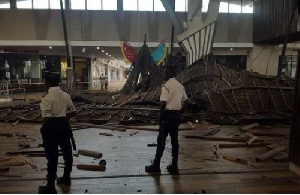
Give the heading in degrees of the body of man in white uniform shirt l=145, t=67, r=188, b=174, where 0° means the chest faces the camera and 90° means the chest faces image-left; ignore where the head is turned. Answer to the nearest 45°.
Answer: approximately 135°

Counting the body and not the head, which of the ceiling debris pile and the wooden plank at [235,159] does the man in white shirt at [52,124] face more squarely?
the ceiling debris pile

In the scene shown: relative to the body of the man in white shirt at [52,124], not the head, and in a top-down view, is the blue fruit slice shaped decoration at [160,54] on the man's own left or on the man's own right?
on the man's own right

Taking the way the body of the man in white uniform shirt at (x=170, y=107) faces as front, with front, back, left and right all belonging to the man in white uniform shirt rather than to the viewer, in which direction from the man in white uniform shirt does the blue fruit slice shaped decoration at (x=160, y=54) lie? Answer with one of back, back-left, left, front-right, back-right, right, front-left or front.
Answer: front-right

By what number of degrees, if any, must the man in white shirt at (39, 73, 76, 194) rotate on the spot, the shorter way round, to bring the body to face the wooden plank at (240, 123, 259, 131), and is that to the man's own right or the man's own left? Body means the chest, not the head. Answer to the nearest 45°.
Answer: approximately 90° to the man's own right

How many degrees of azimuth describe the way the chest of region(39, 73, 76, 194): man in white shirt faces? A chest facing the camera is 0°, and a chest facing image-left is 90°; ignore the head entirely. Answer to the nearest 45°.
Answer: approximately 135°

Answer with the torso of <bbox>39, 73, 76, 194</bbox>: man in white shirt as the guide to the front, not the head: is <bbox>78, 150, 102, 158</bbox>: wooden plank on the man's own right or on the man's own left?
on the man's own right

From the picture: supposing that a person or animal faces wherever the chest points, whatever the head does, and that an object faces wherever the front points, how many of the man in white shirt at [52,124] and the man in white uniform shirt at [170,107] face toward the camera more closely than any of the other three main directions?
0

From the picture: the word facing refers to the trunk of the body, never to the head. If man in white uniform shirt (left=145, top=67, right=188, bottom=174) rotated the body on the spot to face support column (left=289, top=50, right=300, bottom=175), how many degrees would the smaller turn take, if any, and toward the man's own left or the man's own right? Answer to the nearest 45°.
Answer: approximately 135° to the man's own right
